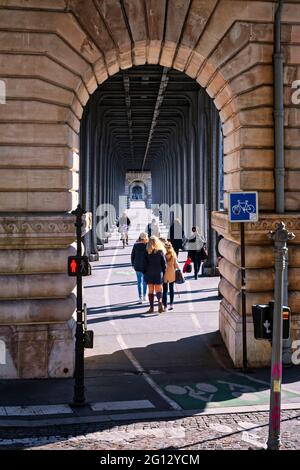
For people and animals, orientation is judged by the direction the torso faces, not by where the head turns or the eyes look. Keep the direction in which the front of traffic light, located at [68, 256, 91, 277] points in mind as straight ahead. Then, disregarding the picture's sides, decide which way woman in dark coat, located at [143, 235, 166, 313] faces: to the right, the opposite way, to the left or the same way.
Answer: the opposite way

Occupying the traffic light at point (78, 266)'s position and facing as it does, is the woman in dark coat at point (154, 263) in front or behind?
behind

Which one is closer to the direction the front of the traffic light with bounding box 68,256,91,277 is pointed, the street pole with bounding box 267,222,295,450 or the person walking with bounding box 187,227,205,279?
the street pole

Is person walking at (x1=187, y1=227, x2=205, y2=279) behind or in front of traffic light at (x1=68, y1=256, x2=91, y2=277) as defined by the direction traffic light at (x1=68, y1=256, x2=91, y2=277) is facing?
behind

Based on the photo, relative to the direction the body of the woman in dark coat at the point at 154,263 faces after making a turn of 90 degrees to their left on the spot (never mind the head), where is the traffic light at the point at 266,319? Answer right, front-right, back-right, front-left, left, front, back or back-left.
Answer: left

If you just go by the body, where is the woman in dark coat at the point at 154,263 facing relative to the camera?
away from the camera

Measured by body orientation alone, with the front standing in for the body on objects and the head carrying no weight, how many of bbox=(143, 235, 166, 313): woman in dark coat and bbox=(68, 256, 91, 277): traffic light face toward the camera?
1

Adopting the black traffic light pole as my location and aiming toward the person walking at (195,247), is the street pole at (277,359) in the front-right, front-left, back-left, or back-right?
back-right

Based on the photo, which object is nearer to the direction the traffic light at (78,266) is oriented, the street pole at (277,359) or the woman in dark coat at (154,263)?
the street pole

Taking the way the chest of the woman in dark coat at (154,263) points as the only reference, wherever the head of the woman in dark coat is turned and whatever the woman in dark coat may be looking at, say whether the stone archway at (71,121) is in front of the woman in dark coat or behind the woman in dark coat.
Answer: behind
